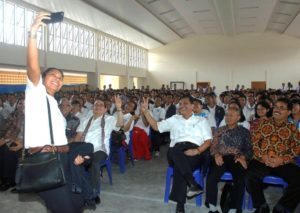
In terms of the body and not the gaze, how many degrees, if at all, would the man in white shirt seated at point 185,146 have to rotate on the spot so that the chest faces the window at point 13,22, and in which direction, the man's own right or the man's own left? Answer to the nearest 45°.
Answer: approximately 135° to the man's own right

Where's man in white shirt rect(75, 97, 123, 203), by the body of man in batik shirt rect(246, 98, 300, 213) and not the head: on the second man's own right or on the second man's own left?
on the second man's own right

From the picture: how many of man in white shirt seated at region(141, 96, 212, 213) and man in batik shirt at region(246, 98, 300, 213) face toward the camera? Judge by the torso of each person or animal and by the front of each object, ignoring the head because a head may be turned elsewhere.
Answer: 2

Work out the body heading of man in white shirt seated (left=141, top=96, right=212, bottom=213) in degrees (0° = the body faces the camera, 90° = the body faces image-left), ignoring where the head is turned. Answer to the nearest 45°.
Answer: approximately 0°

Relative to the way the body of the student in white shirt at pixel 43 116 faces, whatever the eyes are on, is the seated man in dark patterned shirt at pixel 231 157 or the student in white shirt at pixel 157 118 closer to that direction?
the seated man in dark patterned shirt

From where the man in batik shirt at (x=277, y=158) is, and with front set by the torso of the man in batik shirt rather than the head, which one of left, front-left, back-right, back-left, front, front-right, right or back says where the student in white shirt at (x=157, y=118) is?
back-right

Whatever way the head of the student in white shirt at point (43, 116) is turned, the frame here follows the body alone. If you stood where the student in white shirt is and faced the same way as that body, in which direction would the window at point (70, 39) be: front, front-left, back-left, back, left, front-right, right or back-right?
back-left

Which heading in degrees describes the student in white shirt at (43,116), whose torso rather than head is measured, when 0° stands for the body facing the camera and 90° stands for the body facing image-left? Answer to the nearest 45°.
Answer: approximately 315°

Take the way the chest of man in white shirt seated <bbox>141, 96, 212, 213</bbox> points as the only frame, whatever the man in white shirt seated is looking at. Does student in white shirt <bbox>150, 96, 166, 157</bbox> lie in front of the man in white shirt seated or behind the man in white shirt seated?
behind

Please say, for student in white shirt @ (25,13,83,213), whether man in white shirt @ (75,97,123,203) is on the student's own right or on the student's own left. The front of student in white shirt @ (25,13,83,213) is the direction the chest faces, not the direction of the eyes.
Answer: on the student's own left

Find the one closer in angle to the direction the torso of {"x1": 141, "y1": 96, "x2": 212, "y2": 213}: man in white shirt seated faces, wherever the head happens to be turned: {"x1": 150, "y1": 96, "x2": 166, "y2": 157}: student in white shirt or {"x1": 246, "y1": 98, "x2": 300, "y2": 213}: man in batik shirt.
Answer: the man in batik shirt
